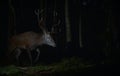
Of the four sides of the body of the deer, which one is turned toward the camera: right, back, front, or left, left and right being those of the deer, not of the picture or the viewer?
right
